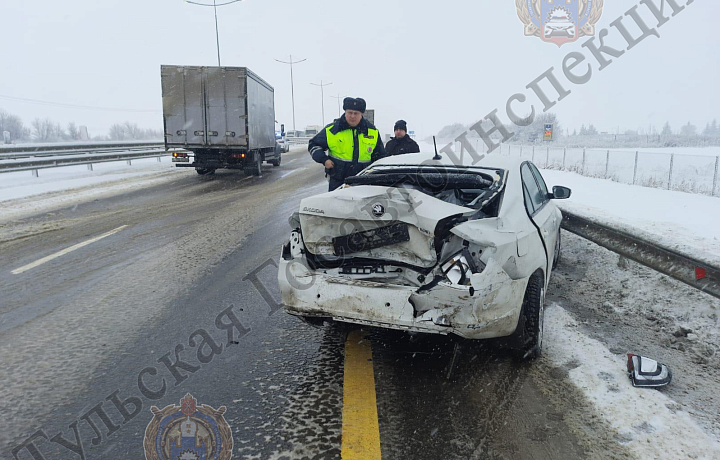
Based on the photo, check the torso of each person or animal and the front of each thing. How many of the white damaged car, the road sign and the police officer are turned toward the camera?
2

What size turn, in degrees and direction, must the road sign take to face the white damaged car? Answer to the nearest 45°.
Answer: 0° — it already faces it

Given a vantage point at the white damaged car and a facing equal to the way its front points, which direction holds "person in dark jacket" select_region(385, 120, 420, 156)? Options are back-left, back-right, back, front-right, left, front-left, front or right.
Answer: front-left

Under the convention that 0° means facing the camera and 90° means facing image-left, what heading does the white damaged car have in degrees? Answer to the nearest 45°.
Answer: approximately 225°

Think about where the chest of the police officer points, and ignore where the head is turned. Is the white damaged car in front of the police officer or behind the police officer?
in front

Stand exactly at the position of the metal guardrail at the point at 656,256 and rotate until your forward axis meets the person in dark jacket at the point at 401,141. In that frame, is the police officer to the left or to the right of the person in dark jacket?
left

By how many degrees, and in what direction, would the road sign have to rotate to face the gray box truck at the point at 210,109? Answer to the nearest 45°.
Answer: approximately 45° to its right

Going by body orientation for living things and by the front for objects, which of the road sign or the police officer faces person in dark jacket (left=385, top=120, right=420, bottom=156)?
the road sign

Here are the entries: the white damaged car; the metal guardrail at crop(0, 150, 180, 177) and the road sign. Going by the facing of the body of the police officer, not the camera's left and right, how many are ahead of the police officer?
1
